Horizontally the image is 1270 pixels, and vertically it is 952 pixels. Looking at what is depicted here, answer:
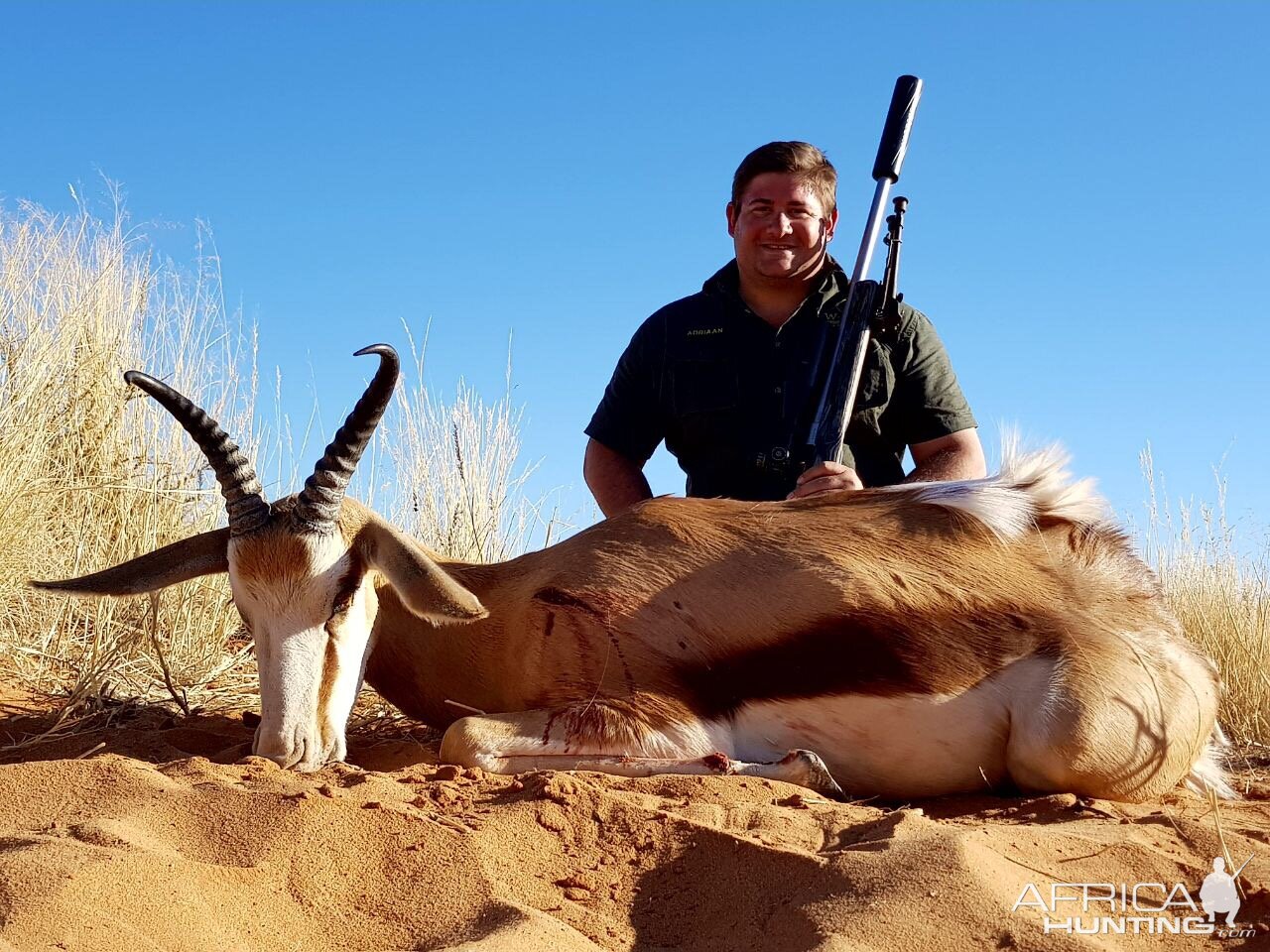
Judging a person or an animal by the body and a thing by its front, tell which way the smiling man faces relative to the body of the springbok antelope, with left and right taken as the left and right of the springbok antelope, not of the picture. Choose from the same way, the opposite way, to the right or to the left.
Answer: to the left

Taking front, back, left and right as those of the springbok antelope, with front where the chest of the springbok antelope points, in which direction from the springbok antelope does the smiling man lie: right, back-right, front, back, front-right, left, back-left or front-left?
right

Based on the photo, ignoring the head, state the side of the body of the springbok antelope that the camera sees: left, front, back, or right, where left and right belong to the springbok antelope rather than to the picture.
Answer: left

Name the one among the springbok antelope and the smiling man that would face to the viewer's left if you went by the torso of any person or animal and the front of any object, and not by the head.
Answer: the springbok antelope

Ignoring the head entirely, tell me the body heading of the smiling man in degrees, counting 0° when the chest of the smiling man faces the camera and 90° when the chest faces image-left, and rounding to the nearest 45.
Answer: approximately 0°

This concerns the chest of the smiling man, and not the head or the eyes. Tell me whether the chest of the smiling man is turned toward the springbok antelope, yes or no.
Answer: yes

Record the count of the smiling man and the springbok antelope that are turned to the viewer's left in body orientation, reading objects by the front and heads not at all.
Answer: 1
